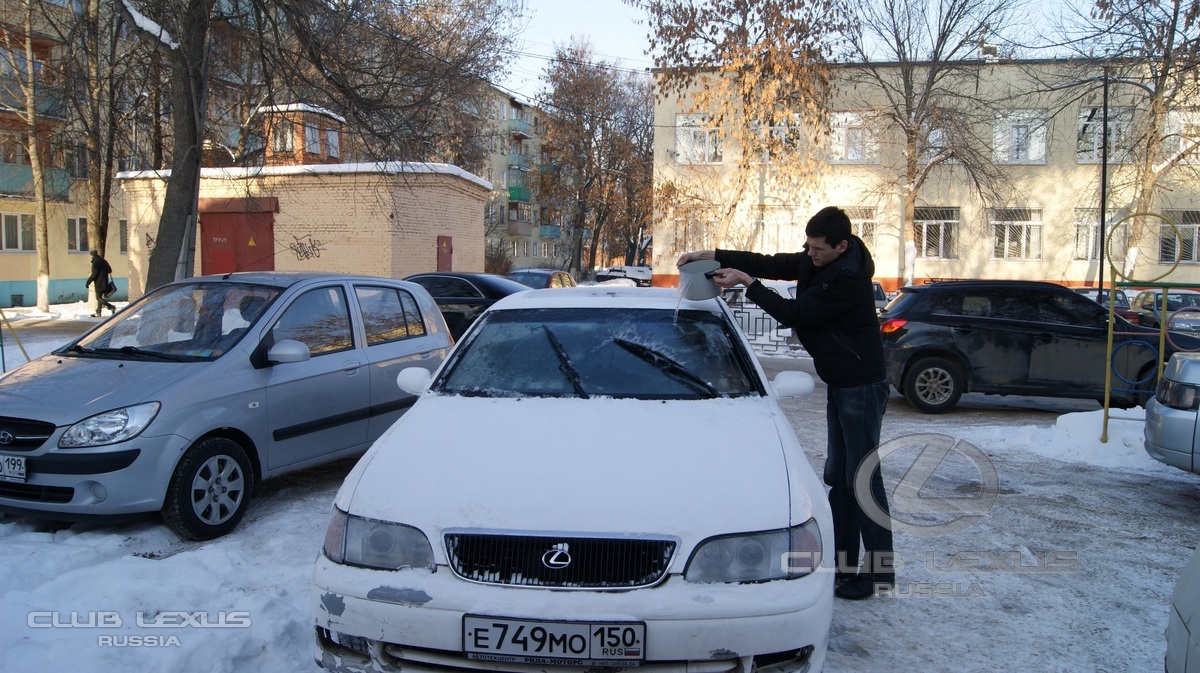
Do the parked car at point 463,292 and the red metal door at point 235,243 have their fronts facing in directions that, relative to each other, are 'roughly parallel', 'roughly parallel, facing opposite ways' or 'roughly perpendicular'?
roughly perpendicular

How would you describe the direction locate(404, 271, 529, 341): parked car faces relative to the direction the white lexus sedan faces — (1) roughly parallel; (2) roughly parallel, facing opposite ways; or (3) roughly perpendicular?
roughly perpendicular

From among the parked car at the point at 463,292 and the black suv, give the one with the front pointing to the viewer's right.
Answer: the black suv

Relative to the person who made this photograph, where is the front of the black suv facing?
facing to the right of the viewer

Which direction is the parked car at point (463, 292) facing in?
to the viewer's left

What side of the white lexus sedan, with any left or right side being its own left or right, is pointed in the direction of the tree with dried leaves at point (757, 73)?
back
